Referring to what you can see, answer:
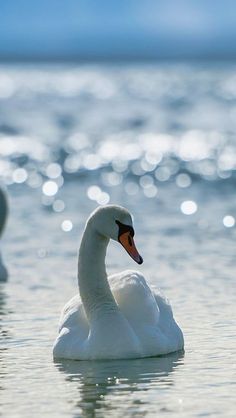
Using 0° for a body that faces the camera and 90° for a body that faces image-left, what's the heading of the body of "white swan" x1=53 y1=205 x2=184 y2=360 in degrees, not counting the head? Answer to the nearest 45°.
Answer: approximately 0°
